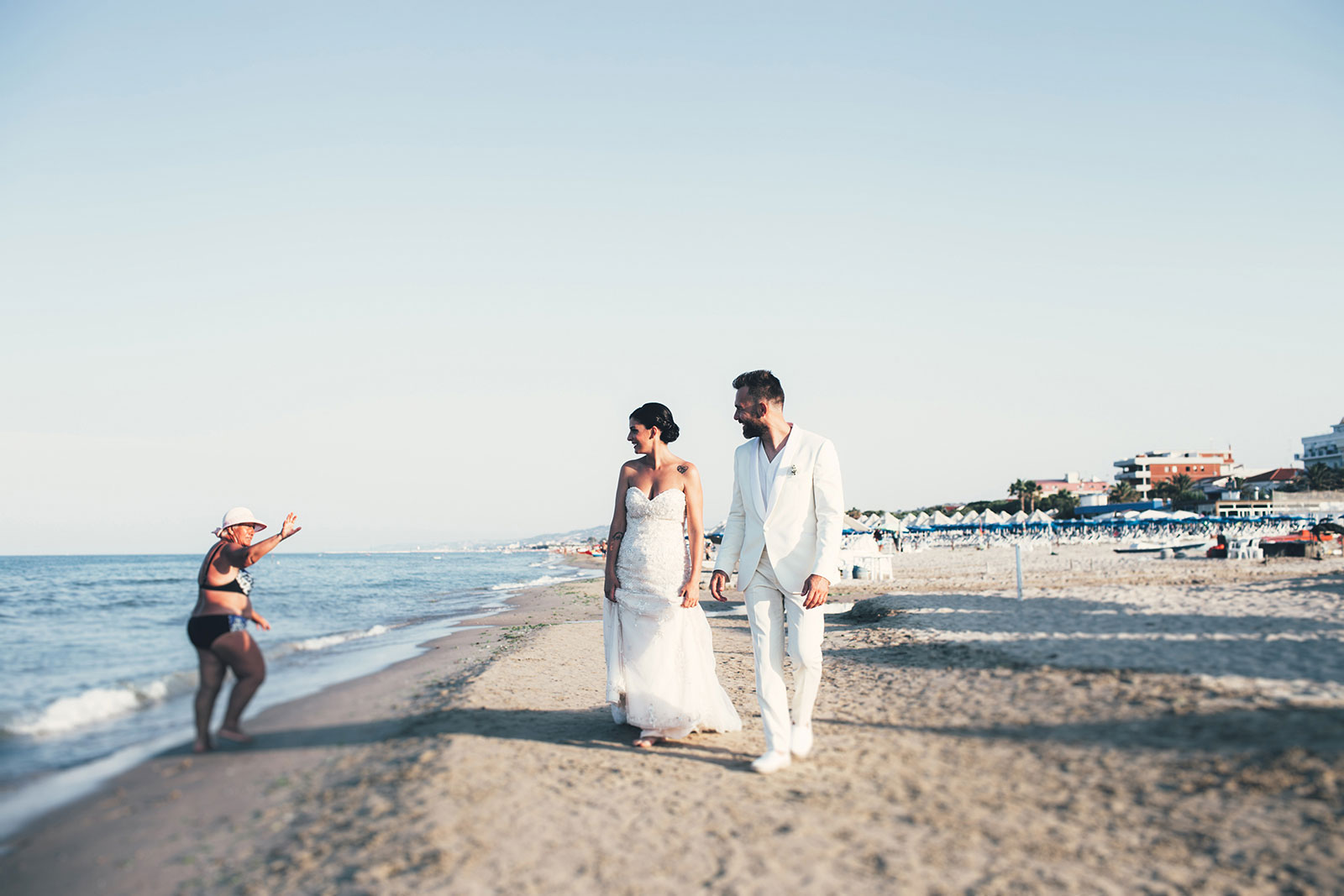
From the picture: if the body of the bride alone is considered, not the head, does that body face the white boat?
no

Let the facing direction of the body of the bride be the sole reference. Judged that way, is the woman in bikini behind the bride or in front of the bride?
in front

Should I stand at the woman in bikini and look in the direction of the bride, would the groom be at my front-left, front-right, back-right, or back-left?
front-right

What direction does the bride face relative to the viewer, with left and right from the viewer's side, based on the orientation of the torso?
facing the viewer

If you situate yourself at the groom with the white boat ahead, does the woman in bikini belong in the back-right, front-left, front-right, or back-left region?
back-left

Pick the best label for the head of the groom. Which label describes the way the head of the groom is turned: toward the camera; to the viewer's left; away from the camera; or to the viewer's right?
to the viewer's left

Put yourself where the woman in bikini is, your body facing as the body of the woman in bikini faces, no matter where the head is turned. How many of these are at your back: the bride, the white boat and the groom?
0

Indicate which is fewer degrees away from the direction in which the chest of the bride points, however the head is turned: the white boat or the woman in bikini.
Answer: the woman in bikini
